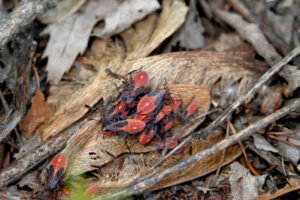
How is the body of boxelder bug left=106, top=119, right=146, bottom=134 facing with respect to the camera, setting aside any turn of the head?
to the viewer's left

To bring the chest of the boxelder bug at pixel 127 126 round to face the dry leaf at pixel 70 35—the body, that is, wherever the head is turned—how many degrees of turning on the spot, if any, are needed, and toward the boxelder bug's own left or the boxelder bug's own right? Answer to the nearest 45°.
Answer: approximately 90° to the boxelder bug's own right

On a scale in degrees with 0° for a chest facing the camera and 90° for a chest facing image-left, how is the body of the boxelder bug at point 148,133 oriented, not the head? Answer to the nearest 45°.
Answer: approximately 225°
